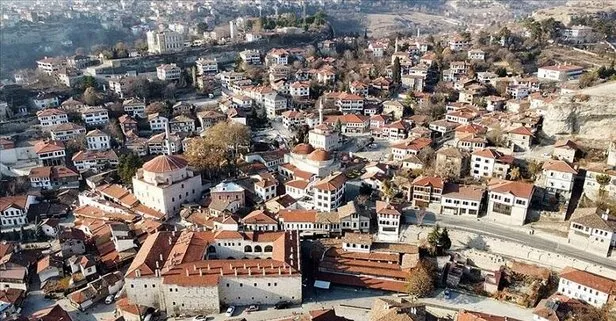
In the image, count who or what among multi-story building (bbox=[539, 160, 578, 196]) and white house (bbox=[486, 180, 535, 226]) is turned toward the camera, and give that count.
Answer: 2

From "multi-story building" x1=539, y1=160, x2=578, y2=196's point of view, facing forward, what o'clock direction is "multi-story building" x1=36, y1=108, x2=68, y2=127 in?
"multi-story building" x1=36, y1=108, x2=68, y2=127 is roughly at 3 o'clock from "multi-story building" x1=539, y1=160, x2=578, y2=196.

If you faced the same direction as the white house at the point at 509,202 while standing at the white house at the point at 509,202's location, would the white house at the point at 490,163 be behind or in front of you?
behind

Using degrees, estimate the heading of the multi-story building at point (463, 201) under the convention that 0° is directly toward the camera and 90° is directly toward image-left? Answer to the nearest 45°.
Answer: approximately 0°

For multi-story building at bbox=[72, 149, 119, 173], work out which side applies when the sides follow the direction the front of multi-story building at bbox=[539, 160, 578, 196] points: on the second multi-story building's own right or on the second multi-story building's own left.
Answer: on the second multi-story building's own right

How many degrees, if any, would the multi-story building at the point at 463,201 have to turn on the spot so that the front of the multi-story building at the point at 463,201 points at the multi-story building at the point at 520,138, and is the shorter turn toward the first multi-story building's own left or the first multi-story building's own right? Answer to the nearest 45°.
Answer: approximately 135° to the first multi-story building's own left

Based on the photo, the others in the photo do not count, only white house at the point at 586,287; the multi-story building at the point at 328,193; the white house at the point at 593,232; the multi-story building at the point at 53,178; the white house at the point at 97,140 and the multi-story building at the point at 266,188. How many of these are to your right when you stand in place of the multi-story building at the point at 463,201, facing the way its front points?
4

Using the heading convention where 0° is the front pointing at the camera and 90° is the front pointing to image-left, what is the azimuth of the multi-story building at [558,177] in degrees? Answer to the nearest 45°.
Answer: approximately 0°

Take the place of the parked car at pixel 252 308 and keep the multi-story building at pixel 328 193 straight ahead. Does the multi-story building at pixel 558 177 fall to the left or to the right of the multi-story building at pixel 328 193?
right
